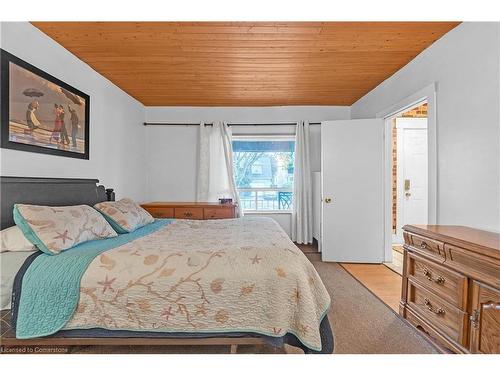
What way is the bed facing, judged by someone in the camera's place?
facing to the right of the viewer

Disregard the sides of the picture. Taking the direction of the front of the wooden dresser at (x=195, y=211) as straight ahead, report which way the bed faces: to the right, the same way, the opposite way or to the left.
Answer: to the left

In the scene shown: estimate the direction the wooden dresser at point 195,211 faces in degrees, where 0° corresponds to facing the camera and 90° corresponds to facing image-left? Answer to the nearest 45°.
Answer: approximately 0°

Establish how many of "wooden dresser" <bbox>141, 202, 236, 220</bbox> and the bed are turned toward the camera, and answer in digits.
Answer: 1

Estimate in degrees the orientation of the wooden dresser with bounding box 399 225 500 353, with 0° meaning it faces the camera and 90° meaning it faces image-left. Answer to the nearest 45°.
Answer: approximately 45°

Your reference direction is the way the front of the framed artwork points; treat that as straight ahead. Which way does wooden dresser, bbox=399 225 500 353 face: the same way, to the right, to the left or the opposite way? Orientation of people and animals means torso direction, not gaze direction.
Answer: the opposite way

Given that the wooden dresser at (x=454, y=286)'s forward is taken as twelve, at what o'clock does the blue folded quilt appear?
The blue folded quilt is roughly at 12 o'clock from the wooden dresser.
